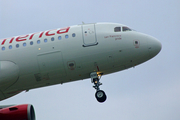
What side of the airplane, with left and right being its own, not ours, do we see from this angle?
right
